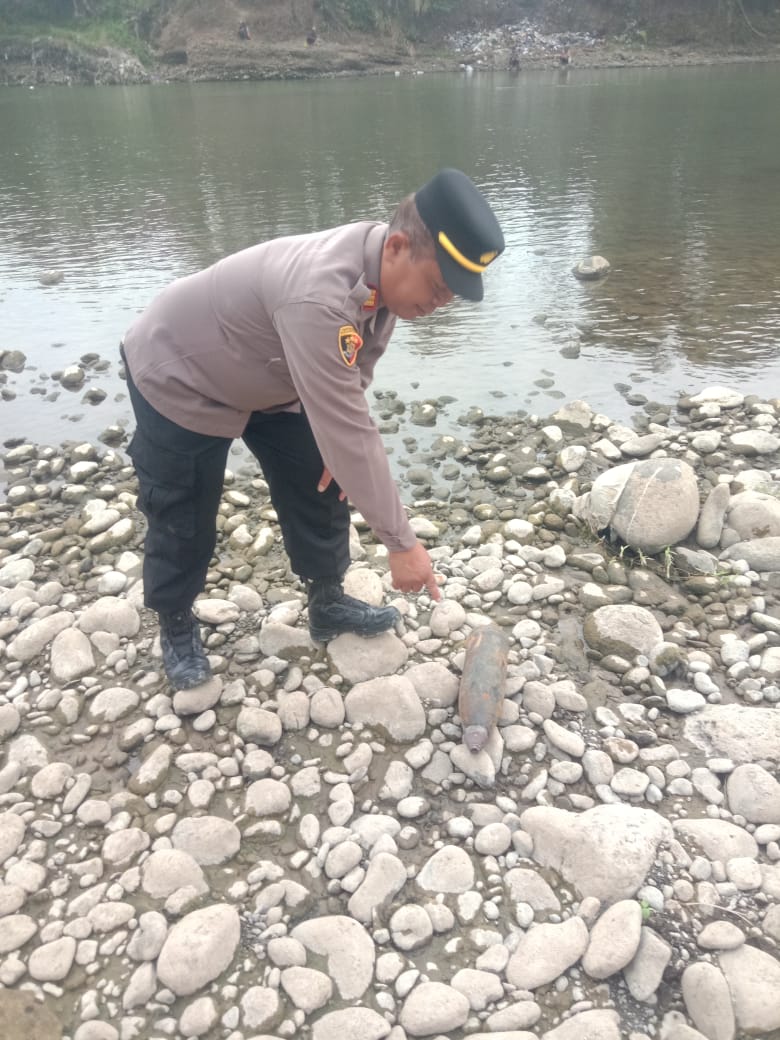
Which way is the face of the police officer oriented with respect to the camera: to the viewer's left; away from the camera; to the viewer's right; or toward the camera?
to the viewer's right

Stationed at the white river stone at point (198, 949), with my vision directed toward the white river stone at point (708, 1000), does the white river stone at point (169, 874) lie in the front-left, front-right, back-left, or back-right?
back-left

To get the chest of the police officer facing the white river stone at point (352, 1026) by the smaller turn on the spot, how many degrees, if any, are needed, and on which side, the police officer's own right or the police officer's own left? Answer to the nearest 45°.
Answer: approximately 90° to the police officer's own right

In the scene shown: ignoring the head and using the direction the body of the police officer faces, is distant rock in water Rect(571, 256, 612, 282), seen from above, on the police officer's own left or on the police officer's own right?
on the police officer's own left

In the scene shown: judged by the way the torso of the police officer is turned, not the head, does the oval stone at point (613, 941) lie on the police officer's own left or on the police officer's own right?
on the police officer's own right

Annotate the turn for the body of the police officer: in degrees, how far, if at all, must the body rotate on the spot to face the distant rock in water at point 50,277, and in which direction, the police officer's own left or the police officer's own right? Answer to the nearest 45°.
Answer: approximately 90° to the police officer's own left

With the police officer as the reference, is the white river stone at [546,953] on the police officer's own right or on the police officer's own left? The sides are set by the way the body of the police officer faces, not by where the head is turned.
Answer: on the police officer's own right

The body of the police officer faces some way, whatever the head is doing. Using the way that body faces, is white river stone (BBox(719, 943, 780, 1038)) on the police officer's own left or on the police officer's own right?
on the police officer's own right

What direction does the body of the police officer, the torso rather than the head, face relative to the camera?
to the viewer's right

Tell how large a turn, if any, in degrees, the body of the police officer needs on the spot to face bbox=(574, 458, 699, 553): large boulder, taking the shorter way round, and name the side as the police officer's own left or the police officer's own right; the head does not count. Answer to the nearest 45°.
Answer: approximately 45° to the police officer's own left

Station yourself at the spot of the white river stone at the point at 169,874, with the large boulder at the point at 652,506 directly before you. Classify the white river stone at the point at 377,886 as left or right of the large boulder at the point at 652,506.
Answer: right
